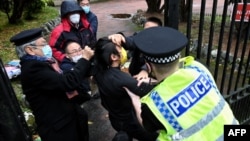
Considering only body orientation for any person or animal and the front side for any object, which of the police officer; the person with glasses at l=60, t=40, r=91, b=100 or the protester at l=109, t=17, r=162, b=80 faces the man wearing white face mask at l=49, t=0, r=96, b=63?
the police officer

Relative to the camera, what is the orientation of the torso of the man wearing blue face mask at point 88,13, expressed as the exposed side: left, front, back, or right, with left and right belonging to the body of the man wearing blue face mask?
front

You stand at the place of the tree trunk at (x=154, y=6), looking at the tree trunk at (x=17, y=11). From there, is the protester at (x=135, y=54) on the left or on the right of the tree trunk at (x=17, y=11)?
left

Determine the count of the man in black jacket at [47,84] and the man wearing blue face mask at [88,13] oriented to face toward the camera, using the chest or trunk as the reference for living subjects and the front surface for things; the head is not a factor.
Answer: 1

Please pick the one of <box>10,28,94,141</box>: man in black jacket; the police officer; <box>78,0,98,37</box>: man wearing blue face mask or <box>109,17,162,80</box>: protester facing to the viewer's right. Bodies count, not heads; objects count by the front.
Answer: the man in black jacket

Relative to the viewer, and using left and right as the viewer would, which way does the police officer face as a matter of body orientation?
facing away from the viewer and to the left of the viewer

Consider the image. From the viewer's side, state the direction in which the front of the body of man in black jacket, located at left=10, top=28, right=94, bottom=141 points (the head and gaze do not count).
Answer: to the viewer's right

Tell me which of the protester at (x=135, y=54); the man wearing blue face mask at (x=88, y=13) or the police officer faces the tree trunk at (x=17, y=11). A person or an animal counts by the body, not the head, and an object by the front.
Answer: the police officer

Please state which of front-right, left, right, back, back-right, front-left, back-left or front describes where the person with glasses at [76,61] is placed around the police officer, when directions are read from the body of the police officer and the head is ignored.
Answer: front

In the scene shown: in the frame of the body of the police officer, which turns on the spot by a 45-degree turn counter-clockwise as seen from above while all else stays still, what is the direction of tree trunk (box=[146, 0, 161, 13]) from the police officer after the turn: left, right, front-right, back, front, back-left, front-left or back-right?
right

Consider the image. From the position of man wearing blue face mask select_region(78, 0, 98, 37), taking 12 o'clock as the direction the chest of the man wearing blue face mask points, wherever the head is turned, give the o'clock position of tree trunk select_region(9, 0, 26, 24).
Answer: The tree trunk is roughly at 5 o'clock from the man wearing blue face mask.

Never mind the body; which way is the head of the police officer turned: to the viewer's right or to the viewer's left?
to the viewer's left

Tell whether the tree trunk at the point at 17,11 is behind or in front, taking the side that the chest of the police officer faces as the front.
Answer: in front

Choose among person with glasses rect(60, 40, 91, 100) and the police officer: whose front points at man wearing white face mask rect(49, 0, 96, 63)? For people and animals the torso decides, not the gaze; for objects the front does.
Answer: the police officer

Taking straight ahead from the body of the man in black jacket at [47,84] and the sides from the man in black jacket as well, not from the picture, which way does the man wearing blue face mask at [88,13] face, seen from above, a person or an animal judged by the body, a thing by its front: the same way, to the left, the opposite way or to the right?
to the right

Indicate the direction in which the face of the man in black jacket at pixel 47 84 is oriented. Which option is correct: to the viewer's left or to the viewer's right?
to the viewer's right

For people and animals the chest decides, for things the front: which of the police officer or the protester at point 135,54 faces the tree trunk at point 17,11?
the police officer

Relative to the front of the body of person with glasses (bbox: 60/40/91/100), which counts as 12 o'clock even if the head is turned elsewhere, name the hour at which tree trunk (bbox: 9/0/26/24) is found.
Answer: The tree trunk is roughly at 7 o'clock from the person with glasses.
